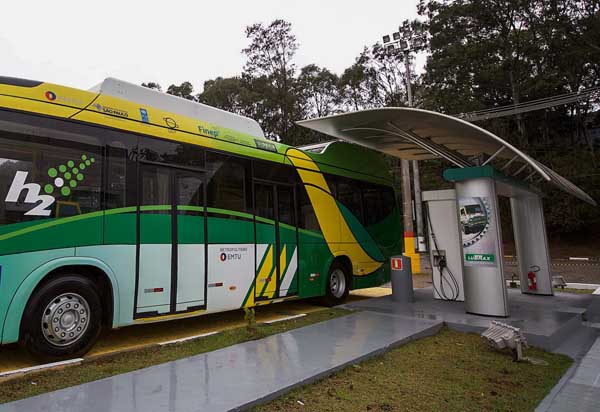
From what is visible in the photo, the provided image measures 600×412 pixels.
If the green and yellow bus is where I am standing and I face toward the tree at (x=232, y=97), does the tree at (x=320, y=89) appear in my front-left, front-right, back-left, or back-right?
front-right

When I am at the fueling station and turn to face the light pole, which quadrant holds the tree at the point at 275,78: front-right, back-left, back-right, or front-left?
front-left

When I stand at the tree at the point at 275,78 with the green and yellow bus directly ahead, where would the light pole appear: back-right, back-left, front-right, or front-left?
front-left

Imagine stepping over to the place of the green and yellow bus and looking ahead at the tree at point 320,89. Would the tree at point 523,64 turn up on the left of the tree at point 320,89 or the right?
right

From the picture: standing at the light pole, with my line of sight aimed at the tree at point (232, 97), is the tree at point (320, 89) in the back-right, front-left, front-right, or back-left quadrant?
front-right

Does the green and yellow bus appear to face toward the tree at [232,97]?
no
